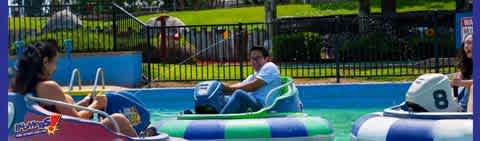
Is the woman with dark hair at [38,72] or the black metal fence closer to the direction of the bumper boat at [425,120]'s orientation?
the woman with dark hair

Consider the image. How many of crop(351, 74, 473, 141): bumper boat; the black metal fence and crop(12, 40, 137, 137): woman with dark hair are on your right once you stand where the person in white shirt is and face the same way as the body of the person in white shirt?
1

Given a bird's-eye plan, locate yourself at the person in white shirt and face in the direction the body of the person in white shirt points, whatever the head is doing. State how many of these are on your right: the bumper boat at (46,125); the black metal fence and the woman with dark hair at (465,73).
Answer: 1

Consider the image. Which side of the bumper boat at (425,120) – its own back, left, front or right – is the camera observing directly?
left

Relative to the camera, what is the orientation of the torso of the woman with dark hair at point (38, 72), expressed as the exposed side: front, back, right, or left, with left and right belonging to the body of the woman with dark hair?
right

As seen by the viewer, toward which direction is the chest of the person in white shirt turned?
to the viewer's left

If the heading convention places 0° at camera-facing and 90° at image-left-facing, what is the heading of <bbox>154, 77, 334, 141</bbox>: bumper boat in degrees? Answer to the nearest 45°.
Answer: approximately 90°

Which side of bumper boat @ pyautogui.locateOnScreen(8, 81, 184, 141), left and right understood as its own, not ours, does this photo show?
right

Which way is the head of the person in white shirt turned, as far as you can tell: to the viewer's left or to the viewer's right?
to the viewer's left

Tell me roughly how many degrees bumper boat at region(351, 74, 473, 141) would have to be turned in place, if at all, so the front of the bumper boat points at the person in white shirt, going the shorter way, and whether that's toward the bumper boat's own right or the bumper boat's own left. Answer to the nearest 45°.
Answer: approximately 45° to the bumper boat's own right
